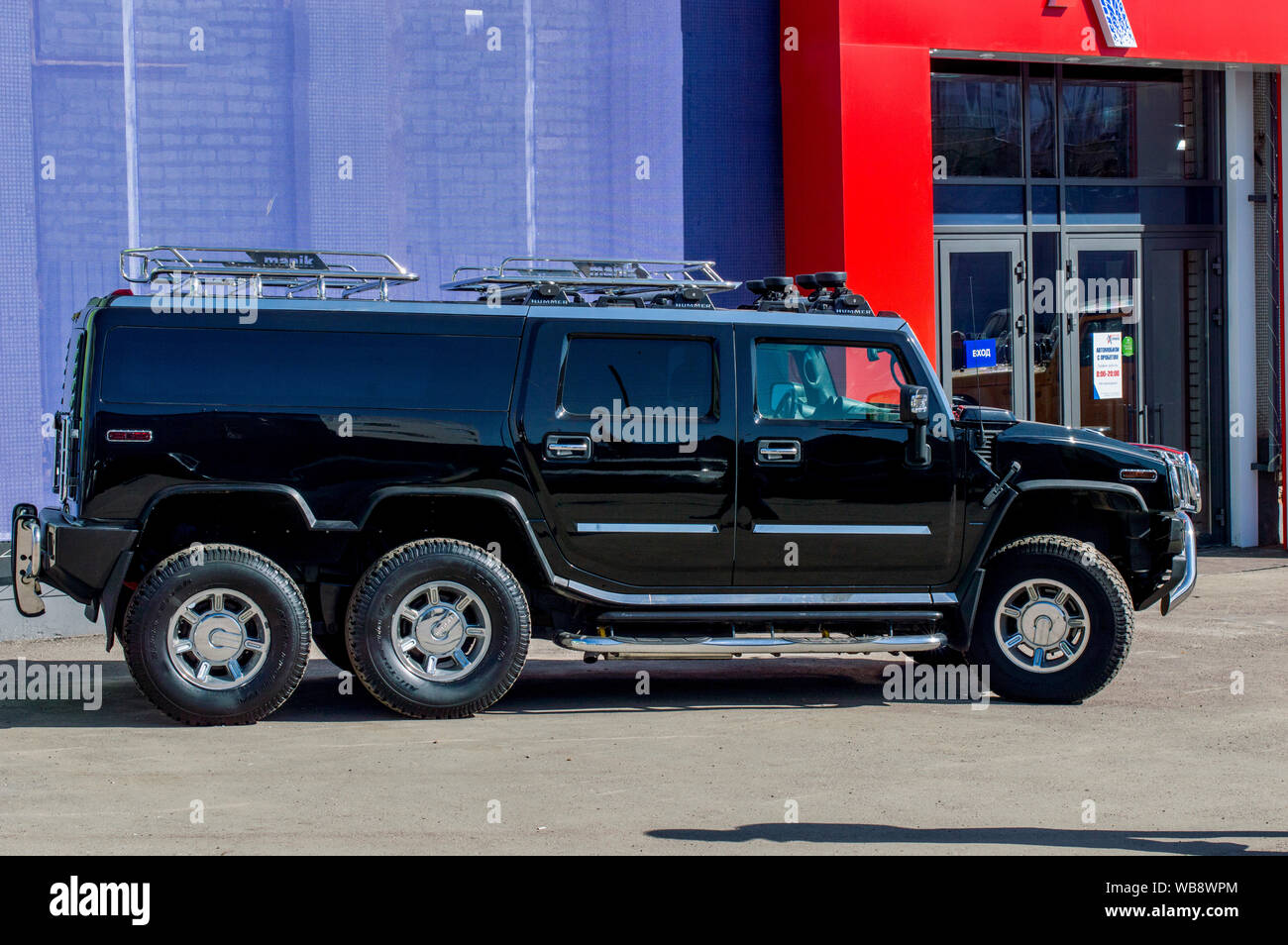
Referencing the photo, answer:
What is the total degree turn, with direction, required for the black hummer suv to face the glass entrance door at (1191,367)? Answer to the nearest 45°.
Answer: approximately 45° to its left

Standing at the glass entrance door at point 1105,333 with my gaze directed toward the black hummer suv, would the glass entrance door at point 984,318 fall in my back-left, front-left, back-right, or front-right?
front-right

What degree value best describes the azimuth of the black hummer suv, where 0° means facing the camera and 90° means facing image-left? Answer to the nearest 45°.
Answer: approximately 270°

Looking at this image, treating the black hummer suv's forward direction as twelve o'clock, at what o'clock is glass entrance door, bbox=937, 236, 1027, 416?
The glass entrance door is roughly at 10 o'clock from the black hummer suv.

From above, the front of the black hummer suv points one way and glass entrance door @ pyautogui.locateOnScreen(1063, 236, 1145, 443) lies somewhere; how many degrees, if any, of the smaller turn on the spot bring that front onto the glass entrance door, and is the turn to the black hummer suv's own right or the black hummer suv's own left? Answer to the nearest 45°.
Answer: approximately 45° to the black hummer suv's own left
